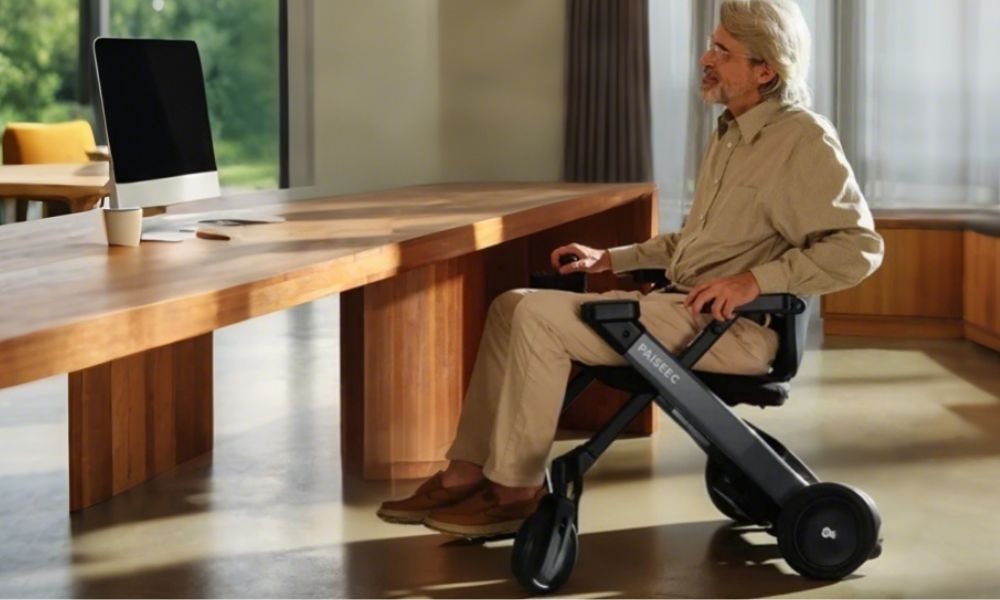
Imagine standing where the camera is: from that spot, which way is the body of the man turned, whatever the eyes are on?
to the viewer's left

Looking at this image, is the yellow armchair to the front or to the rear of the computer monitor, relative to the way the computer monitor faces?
to the rear

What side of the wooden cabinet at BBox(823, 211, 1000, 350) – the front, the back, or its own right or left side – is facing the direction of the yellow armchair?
right

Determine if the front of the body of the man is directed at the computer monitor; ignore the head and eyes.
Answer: yes

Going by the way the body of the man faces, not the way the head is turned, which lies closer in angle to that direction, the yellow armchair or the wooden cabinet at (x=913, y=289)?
the yellow armchair

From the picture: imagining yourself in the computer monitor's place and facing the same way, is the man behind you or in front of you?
in front

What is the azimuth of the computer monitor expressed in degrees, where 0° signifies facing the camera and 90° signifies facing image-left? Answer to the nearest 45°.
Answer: approximately 315°

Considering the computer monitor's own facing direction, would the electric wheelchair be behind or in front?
in front

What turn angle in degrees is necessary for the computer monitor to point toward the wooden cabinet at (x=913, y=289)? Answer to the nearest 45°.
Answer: approximately 90° to its left

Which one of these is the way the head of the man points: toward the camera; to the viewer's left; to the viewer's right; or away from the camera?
to the viewer's left

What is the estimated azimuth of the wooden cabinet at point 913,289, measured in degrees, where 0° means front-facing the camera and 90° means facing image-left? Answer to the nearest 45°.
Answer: approximately 0°

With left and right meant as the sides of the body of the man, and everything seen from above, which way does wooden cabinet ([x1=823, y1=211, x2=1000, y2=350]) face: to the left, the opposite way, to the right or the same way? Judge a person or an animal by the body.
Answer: to the left
